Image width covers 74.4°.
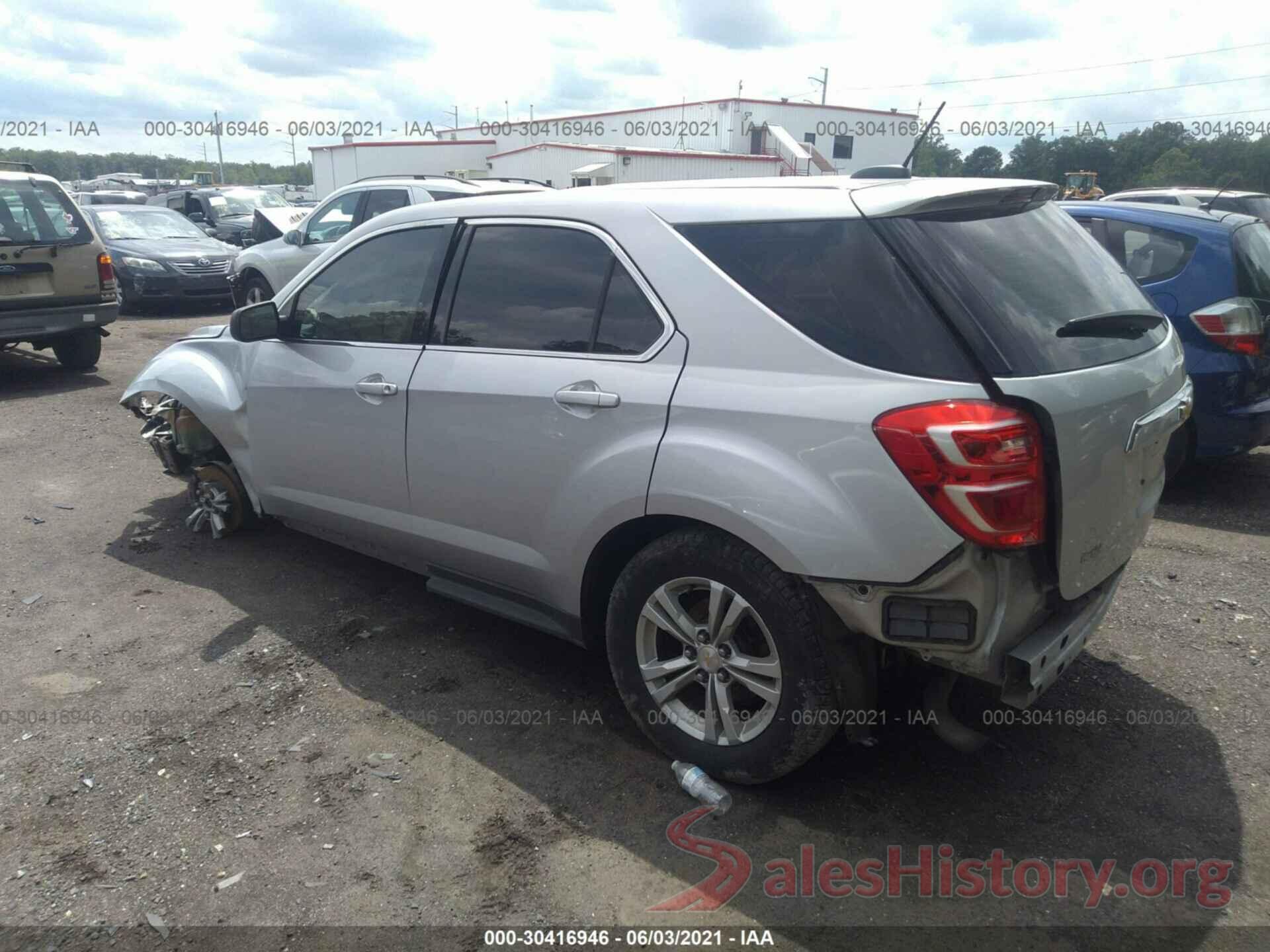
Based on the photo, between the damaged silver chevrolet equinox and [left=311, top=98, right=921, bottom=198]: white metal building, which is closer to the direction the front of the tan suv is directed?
the white metal building

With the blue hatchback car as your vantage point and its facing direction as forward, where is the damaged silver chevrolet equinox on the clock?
The damaged silver chevrolet equinox is roughly at 8 o'clock from the blue hatchback car.

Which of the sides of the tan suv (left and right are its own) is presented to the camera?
back

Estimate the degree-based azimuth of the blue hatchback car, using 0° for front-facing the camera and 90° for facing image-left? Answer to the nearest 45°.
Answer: approximately 135°

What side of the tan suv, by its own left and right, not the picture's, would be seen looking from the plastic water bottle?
back

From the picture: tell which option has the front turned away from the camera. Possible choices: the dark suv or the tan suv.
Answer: the tan suv

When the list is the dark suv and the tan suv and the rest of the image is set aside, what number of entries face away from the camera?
1
